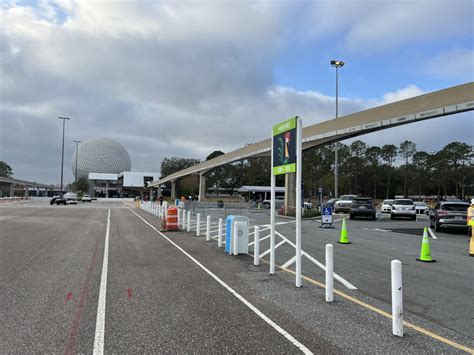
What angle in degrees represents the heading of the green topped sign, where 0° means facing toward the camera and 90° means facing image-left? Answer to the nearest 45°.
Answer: approximately 45°

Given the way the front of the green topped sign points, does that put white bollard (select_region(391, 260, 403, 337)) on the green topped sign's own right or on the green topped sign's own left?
on the green topped sign's own left

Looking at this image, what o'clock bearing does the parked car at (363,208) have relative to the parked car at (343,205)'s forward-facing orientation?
the parked car at (363,208) is roughly at 10 o'clock from the parked car at (343,205).

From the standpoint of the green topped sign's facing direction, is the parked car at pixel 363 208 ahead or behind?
behind

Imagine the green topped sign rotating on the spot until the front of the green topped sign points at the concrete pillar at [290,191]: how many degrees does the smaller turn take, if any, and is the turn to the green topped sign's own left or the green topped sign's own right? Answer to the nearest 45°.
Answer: approximately 135° to the green topped sign's own right
